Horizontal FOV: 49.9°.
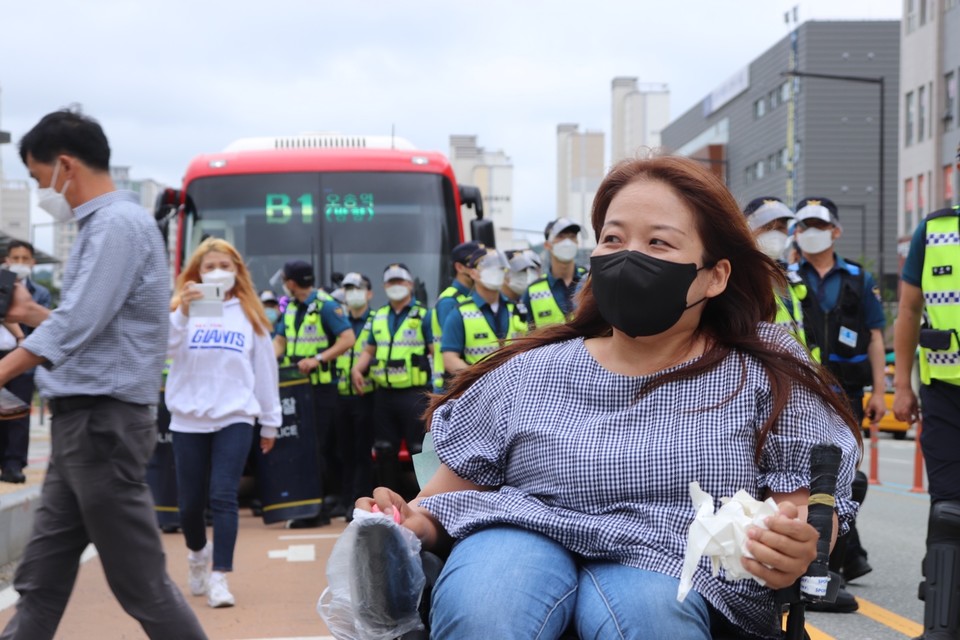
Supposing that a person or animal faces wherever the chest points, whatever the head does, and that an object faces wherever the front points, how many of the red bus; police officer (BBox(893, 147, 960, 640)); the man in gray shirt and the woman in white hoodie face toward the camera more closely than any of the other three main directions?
3

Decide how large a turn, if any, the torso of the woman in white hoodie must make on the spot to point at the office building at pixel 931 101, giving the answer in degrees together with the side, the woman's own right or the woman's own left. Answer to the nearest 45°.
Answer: approximately 135° to the woman's own left

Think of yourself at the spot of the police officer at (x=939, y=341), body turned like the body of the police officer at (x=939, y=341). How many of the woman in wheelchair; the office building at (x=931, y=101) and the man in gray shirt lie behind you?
1

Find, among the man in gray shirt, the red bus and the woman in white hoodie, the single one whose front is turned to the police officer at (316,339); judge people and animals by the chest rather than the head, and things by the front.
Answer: the red bus

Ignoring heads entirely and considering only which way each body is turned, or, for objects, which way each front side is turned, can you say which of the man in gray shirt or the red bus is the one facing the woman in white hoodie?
the red bus

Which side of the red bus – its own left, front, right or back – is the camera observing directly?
front

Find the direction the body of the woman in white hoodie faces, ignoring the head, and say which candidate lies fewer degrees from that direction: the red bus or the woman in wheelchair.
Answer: the woman in wheelchair

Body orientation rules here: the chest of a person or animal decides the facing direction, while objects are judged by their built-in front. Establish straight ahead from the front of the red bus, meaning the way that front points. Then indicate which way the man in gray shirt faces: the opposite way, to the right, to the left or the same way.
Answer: to the right

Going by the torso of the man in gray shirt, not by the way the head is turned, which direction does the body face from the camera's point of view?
to the viewer's left

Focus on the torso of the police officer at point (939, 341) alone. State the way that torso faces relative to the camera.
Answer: toward the camera

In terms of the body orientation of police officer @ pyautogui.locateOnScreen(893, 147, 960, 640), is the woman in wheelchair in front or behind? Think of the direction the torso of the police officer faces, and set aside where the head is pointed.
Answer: in front

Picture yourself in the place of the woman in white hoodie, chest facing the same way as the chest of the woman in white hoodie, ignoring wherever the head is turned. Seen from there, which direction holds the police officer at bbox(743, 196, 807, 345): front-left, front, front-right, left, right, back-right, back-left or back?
left

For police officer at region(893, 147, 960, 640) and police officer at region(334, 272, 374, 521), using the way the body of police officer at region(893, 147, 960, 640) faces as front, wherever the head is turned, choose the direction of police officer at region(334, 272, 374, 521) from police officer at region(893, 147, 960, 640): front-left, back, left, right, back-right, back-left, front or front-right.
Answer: back-right
